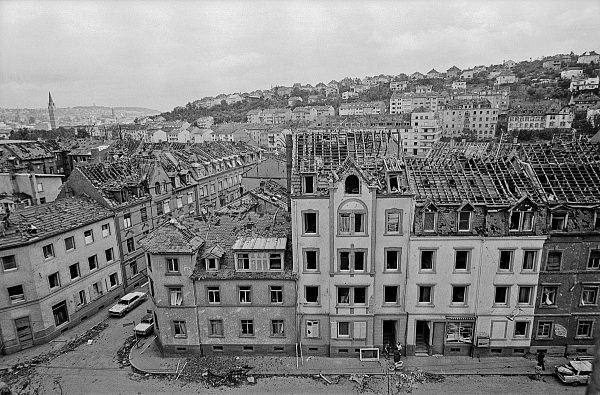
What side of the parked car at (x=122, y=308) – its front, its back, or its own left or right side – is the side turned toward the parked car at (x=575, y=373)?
left

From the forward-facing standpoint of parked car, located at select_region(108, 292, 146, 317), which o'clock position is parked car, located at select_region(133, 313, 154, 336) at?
parked car, located at select_region(133, 313, 154, 336) is roughly at 10 o'clock from parked car, located at select_region(108, 292, 146, 317).

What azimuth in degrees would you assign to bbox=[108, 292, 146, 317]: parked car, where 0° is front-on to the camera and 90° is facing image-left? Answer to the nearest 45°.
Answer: approximately 45°

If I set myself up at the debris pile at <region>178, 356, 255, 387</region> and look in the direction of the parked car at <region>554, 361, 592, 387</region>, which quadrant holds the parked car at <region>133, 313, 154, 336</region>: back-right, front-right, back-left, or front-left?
back-left

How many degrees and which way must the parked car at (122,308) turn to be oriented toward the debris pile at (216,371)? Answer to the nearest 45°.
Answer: approximately 90° to its left
